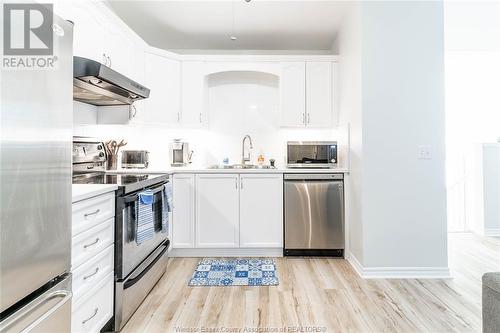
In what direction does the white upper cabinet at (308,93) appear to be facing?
toward the camera

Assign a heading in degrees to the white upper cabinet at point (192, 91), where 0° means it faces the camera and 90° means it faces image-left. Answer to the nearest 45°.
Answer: approximately 0°

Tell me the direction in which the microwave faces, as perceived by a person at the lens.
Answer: facing the viewer

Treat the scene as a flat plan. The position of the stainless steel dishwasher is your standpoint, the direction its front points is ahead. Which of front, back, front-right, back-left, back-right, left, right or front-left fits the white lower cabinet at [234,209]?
right

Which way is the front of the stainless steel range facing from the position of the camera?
facing the viewer and to the right of the viewer

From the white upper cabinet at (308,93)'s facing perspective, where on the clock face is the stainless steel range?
The stainless steel range is roughly at 1 o'clock from the white upper cabinet.

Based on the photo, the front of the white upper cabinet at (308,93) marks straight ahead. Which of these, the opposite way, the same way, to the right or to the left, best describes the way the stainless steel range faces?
to the left

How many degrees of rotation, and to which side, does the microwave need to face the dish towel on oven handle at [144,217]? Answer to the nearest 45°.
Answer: approximately 45° to its right
